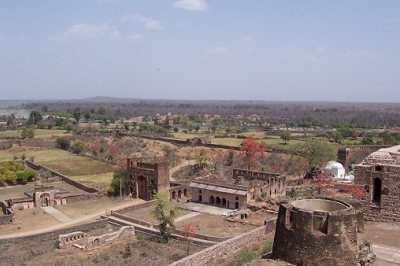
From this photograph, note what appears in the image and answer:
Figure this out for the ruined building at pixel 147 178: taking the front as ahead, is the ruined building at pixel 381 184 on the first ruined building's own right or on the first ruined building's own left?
on the first ruined building's own left

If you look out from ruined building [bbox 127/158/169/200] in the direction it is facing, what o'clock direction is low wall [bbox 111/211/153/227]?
The low wall is roughly at 11 o'clock from the ruined building.

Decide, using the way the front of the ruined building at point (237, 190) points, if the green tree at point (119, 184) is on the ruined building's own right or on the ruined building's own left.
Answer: on the ruined building's own right

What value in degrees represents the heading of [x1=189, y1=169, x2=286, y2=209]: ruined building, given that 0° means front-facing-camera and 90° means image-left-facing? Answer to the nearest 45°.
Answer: approximately 45°

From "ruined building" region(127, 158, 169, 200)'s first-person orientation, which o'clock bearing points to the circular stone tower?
The circular stone tower is roughly at 10 o'clock from the ruined building.

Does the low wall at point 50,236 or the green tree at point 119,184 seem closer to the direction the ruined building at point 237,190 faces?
the low wall

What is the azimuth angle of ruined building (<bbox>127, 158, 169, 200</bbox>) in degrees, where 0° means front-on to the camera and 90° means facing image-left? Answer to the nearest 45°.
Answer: approximately 45°

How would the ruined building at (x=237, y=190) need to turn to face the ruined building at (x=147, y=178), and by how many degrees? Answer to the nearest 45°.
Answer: approximately 45° to its right
